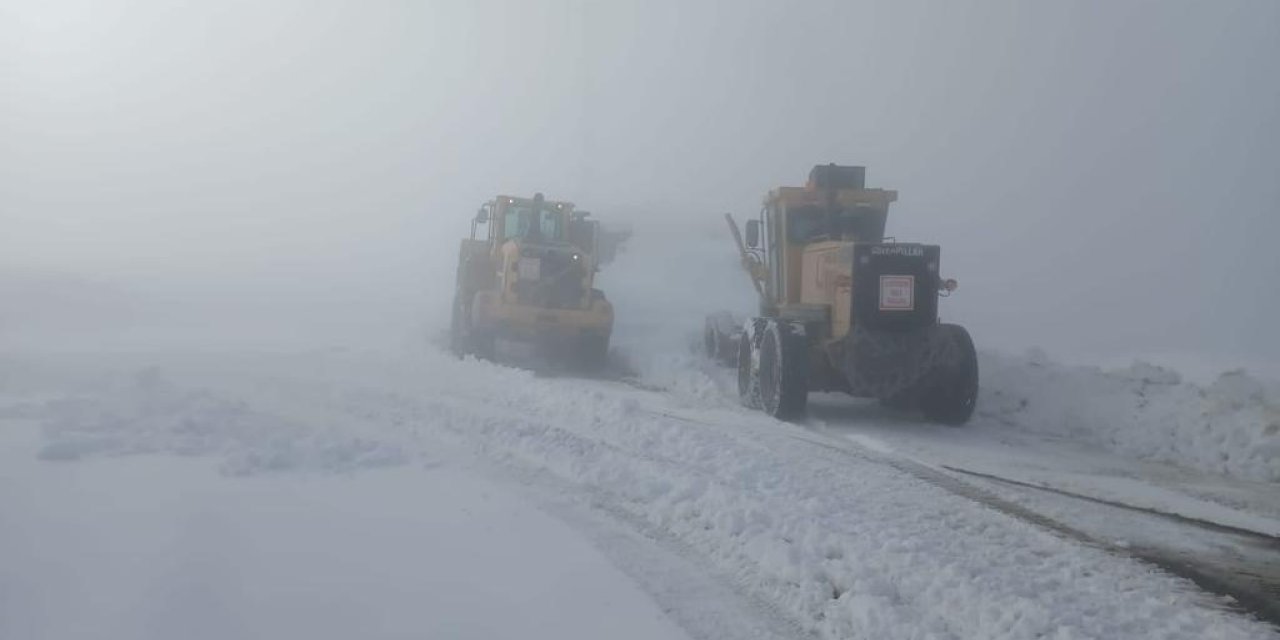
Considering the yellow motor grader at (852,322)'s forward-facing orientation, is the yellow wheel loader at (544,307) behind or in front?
in front

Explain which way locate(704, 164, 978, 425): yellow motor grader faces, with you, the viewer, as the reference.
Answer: facing away from the viewer and to the left of the viewer
